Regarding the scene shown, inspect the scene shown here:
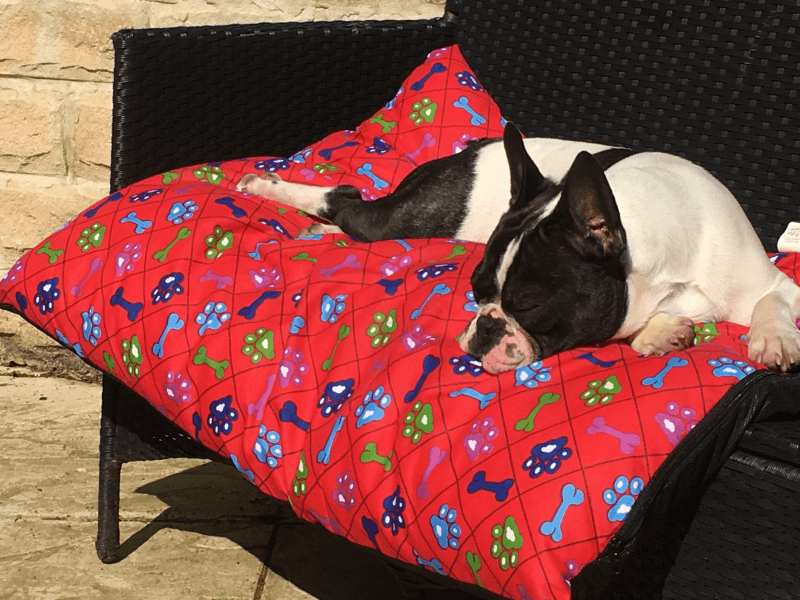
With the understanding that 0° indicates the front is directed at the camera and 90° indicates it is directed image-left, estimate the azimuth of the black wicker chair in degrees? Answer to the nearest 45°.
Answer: approximately 45°
